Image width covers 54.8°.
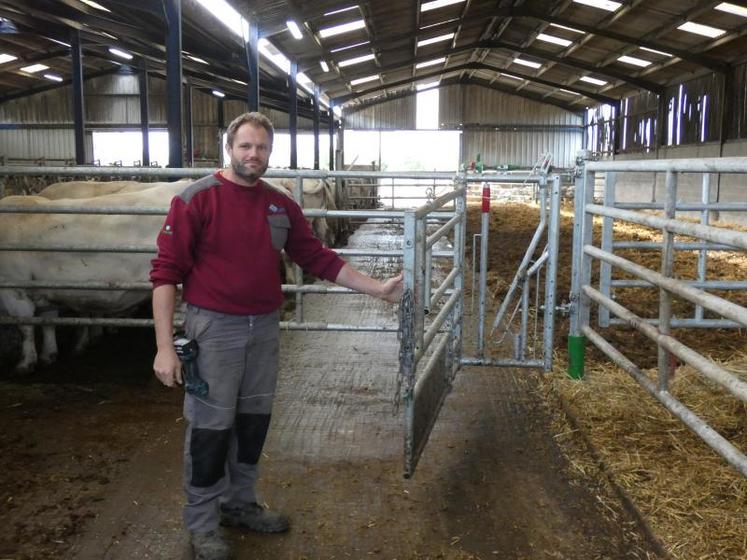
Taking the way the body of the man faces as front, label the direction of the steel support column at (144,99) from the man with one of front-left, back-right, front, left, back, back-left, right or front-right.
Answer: back-left

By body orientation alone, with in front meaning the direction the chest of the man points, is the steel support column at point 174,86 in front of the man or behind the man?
behind

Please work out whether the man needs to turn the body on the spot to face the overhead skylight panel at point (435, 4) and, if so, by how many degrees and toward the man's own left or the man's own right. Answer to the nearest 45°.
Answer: approximately 135° to the man's own left

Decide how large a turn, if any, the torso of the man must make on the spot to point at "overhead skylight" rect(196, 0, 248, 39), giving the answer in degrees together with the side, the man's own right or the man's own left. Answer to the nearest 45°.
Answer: approximately 135° to the man's own left

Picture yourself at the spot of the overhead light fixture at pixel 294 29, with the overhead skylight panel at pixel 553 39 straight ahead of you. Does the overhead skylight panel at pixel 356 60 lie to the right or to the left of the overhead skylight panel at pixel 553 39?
left

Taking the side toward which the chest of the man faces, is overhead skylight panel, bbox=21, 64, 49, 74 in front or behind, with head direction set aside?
behind

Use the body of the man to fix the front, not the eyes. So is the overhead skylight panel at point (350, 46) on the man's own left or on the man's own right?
on the man's own left

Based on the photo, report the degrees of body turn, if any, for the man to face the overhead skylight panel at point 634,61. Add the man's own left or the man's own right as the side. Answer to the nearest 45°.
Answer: approximately 90° to the man's own left

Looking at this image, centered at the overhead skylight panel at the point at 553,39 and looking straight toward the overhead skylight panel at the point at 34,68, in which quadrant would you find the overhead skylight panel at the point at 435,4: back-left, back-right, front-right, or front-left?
front-left

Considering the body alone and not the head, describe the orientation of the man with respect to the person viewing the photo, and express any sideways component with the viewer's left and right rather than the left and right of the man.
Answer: facing the viewer and to the right of the viewer

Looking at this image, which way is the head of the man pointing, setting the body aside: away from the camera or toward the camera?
toward the camera

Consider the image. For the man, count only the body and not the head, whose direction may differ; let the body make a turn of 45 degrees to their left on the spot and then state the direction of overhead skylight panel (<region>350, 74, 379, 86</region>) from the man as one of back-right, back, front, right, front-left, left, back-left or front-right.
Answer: left

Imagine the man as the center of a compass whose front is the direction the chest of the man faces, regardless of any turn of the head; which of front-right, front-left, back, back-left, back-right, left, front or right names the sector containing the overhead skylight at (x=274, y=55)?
back-left

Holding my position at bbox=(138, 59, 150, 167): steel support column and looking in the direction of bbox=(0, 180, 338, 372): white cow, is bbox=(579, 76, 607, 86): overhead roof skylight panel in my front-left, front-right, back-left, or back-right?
back-left
